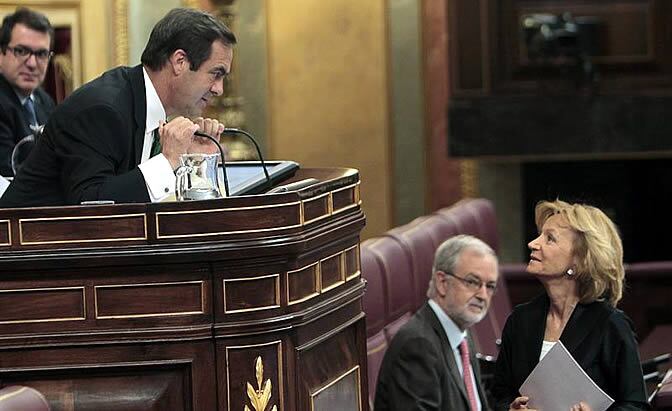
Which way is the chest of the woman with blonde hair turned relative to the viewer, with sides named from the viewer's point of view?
facing the viewer and to the left of the viewer

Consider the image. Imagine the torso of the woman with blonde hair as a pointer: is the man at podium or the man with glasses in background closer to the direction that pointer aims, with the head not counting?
the man at podium

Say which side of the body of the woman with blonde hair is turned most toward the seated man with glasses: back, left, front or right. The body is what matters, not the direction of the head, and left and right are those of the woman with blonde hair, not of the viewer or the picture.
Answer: right

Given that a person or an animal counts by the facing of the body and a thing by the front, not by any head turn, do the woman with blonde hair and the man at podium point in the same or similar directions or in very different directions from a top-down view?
very different directions

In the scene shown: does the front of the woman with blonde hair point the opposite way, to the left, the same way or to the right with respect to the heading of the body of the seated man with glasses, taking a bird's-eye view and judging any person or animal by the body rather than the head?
to the right

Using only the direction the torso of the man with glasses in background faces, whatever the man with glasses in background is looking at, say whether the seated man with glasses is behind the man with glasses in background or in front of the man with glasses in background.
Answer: in front

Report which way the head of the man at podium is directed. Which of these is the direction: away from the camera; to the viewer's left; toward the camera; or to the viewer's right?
to the viewer's right

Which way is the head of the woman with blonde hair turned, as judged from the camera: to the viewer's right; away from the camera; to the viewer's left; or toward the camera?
to the viewer's left

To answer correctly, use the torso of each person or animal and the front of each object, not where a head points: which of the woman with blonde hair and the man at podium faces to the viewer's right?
the man at podium

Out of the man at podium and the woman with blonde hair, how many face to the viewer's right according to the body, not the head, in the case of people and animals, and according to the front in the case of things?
1

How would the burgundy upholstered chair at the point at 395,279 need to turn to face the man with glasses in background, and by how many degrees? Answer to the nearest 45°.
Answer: approximately 135° to its right

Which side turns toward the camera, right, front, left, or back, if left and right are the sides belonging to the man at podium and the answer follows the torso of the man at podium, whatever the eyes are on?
right

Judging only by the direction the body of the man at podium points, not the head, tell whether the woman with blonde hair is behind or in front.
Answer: in front
